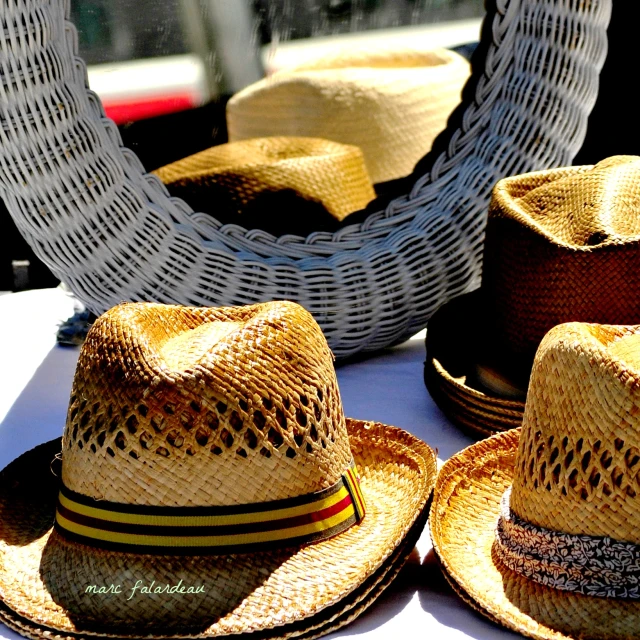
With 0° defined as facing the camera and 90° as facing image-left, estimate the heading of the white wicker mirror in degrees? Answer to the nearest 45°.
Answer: approximately 0°

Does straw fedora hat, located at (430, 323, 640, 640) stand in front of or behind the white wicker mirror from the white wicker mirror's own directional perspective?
in front

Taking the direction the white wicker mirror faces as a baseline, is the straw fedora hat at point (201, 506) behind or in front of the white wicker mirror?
in front
